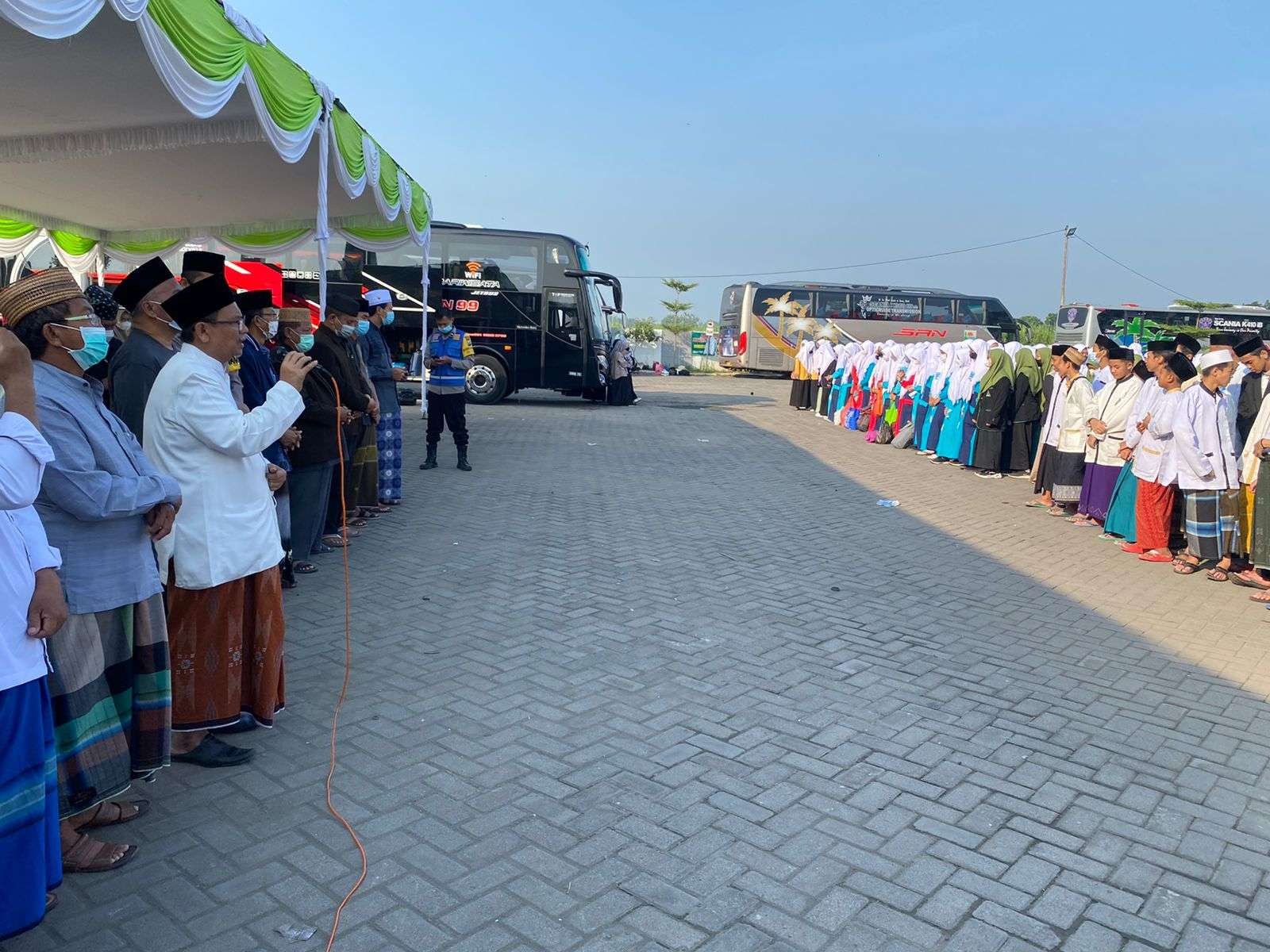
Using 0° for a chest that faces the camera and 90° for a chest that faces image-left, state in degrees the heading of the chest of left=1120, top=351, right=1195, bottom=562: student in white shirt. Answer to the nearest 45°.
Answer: approximately 90°

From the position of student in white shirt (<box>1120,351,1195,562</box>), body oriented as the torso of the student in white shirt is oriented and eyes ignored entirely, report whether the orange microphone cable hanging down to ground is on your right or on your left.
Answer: on your left

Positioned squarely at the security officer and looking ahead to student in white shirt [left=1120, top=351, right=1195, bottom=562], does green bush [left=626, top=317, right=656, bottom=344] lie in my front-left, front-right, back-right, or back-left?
back-left

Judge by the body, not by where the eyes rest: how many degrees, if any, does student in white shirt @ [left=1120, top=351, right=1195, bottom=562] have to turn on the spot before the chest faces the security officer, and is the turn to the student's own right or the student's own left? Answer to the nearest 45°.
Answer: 0° — they already face them

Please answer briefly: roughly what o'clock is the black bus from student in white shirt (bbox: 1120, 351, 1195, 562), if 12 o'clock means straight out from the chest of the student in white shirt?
The black bus is roughly at 1 o'clock from the student in white shirt.

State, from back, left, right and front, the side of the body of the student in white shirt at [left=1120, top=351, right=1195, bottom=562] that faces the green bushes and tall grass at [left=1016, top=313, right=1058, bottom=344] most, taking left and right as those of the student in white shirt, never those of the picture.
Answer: right

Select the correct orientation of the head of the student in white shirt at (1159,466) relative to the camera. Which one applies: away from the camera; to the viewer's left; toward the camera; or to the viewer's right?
to the viewer's left

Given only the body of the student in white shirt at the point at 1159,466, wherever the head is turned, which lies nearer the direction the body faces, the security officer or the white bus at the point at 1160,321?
the security officer

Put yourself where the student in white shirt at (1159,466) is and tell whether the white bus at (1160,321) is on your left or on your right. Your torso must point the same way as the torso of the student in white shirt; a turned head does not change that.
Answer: on your right
